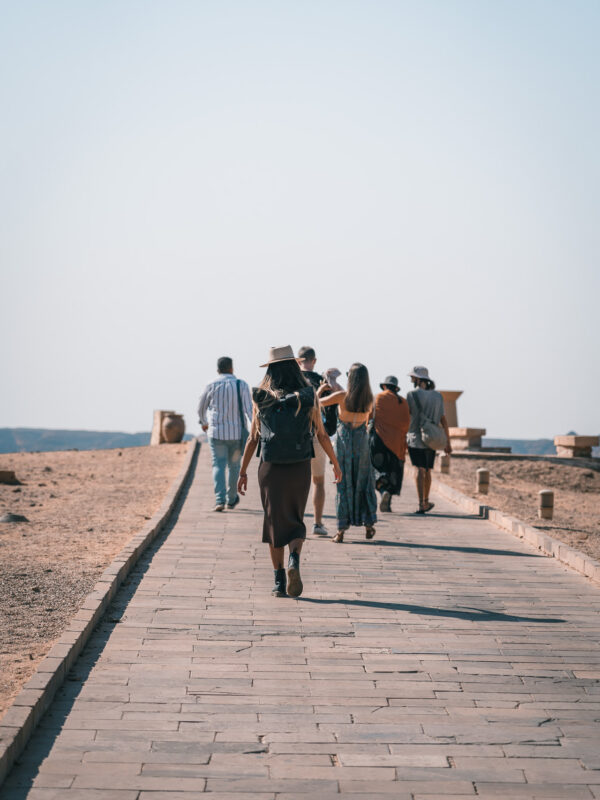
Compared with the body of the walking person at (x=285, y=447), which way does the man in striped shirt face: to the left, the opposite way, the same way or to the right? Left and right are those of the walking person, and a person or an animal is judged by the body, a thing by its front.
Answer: the same way

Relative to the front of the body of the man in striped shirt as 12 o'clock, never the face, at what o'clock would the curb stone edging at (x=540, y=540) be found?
The curb stone edging is roughly at 4 o'clock from the man in striped shirt.

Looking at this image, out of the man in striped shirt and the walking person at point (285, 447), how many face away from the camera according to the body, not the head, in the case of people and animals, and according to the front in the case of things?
2

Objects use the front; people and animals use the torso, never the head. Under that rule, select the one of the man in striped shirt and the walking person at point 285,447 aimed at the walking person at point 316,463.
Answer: the walking person at point 285,447

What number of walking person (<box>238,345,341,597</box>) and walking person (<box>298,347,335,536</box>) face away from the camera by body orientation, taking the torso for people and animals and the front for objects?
2

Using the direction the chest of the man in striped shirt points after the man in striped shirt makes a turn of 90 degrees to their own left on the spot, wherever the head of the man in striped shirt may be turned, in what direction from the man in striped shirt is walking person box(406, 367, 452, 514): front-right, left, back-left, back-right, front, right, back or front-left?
back

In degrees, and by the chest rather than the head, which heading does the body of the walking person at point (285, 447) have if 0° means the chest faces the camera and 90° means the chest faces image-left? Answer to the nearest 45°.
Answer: approximately 180°

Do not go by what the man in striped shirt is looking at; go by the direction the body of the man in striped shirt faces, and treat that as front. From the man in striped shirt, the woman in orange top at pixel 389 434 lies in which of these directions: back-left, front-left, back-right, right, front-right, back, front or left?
right

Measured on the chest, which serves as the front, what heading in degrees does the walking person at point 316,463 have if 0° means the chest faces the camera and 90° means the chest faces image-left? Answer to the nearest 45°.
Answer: approximately 180°

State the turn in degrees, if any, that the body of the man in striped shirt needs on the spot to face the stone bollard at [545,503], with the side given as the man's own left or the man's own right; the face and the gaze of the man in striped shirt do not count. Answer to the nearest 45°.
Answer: approximately 90° to the man's own right

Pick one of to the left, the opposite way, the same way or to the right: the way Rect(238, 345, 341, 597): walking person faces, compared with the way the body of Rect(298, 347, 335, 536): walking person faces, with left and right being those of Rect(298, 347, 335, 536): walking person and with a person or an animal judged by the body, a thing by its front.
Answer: the same way

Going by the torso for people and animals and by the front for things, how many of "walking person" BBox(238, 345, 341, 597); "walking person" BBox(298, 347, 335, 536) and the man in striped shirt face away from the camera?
3

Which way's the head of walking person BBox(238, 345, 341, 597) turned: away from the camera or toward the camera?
away from the camera

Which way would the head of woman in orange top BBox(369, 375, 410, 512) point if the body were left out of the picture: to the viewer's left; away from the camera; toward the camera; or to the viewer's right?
away from the camera

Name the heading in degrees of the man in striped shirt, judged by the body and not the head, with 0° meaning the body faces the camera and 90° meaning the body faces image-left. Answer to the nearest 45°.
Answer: approximately 180°

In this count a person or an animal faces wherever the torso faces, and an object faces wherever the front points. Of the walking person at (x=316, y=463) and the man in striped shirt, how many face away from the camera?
2
